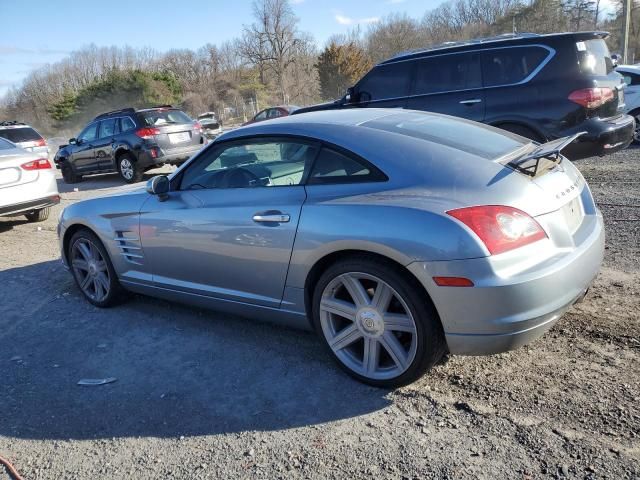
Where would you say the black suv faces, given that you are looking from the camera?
facing away from the viewer and to the left of the viewer

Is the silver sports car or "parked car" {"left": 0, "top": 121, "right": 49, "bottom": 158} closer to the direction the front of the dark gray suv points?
the parked car

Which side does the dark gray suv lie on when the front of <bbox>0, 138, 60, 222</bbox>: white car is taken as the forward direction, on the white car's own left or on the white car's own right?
on the white car's own right

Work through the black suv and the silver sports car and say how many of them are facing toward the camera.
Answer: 0

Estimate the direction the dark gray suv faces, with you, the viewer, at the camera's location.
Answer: facing away from the viewer and to the left of the viewer

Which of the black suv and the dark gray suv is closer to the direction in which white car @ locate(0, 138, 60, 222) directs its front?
the dark gray suv

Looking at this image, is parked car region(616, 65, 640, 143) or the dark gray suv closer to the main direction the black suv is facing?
the dark gray suv

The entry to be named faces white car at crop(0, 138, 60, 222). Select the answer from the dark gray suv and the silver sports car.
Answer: the silver sports car

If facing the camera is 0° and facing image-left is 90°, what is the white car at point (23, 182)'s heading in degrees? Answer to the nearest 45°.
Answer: approximately 135°

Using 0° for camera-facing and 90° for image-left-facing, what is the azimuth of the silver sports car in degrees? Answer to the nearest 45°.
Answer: approximately 135°

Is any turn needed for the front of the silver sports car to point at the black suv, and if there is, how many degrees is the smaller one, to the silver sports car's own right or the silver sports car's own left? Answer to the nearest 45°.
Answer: approximately 90° to the silver sports car's own right

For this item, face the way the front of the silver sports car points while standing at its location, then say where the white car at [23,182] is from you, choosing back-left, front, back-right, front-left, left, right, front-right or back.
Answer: front

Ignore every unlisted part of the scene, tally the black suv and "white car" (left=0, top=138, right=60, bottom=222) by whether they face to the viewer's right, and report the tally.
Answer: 0

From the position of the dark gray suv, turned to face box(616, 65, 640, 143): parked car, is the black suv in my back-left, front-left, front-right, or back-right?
front-right
